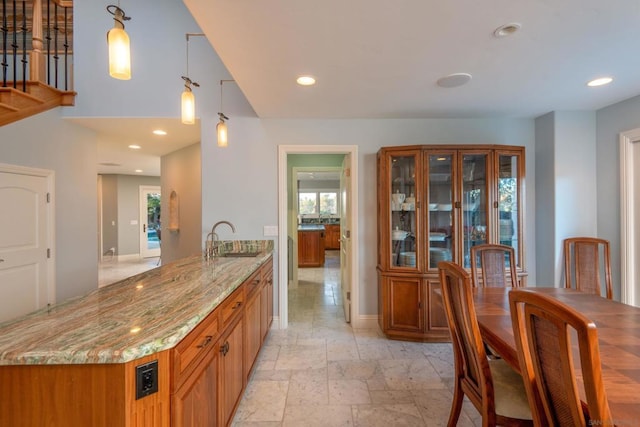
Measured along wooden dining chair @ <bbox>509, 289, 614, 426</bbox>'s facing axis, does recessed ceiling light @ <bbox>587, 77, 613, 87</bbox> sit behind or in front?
in front

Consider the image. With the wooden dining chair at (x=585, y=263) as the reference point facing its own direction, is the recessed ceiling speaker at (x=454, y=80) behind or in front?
in front

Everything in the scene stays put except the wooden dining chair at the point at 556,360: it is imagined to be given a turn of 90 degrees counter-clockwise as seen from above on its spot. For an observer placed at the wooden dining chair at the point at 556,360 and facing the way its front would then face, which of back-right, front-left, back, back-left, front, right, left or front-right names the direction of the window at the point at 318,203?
front

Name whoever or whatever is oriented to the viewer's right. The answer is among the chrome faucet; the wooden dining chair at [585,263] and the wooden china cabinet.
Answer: the chrome faucet

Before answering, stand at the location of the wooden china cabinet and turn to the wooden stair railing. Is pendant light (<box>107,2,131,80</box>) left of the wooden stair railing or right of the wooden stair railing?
left

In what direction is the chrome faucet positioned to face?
to the viewer's right

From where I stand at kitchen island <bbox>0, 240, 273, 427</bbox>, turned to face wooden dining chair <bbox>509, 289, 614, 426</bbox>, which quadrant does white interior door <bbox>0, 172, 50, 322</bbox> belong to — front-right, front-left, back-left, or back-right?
back-left

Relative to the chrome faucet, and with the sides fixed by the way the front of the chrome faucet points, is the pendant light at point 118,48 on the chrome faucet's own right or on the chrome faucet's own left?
on the chrome faucet's own right

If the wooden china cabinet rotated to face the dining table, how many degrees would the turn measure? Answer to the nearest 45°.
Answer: approximately 45° to its left
